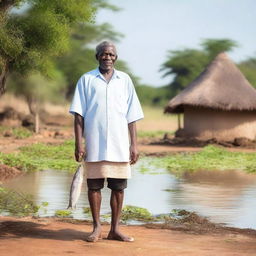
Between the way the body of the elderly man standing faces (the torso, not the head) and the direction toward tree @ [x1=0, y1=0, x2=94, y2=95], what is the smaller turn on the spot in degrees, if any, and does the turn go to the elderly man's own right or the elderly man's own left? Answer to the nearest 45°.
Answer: approximately 180°

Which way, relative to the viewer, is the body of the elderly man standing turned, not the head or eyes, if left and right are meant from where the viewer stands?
facing the viewer

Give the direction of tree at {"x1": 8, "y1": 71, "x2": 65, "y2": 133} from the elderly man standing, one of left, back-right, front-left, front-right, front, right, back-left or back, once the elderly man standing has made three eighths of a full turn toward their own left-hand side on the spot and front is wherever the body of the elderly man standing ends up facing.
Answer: front-left

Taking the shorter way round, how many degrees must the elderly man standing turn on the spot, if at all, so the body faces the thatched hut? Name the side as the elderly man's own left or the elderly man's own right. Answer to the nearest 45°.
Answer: approximately 180°
